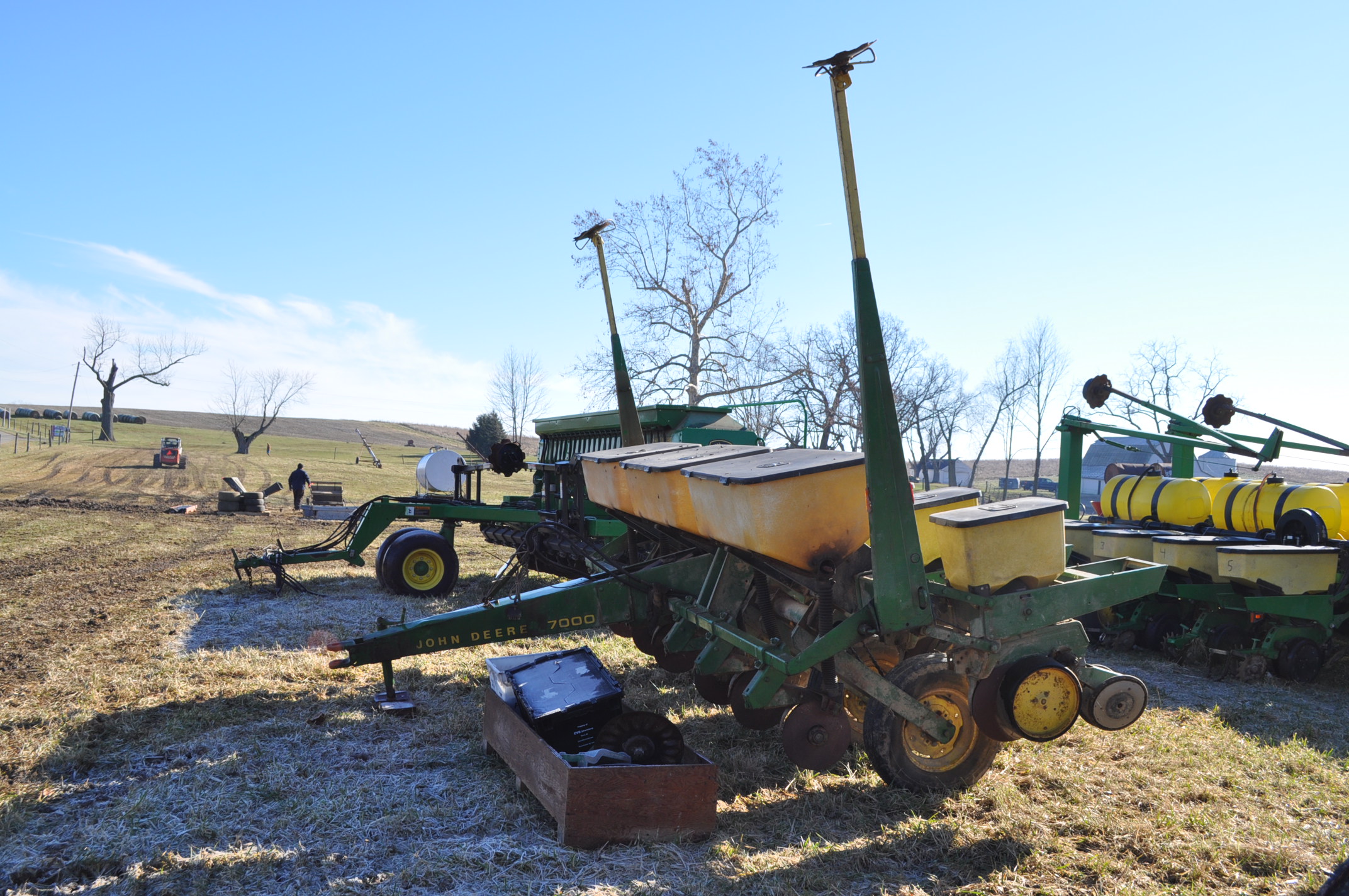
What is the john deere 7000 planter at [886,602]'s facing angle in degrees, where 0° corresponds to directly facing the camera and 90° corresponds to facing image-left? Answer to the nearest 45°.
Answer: approximately 45°

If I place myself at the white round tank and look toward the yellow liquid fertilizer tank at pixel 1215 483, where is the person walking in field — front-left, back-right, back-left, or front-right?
back-left
